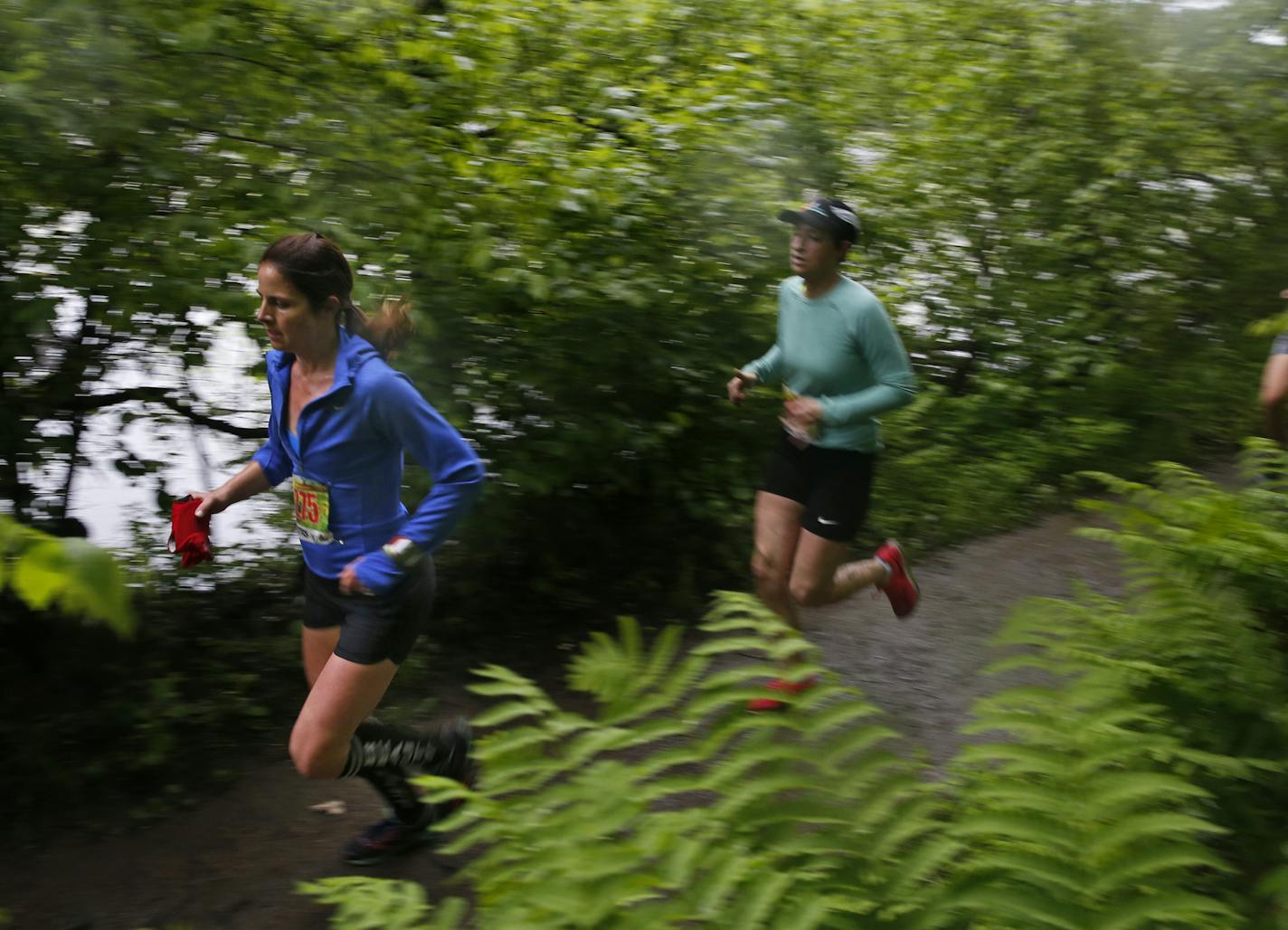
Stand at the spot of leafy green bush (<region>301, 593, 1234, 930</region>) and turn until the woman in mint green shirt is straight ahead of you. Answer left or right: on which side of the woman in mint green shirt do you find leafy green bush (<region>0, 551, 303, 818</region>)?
left

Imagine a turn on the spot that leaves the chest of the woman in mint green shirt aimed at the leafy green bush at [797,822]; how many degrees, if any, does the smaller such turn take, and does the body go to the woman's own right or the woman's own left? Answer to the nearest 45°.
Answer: approximately 45° to the woman's own left

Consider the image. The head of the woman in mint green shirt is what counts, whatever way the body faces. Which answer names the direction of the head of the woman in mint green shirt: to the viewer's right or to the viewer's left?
to the viewer's left

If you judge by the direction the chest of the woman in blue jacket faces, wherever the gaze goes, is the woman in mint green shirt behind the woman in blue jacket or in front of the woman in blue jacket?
behind

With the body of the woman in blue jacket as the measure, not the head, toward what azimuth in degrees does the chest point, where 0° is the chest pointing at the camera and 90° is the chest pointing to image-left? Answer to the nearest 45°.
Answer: approximately 45°

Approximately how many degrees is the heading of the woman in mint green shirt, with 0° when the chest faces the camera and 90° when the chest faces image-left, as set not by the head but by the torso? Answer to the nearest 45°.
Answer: approximately 45°

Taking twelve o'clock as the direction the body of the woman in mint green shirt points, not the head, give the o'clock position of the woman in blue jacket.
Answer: The woman in blue jacket is roughly at 12 o'clock from the woman in mint green shirt.

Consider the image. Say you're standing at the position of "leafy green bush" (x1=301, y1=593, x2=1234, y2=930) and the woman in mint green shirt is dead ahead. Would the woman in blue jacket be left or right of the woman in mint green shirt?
left
